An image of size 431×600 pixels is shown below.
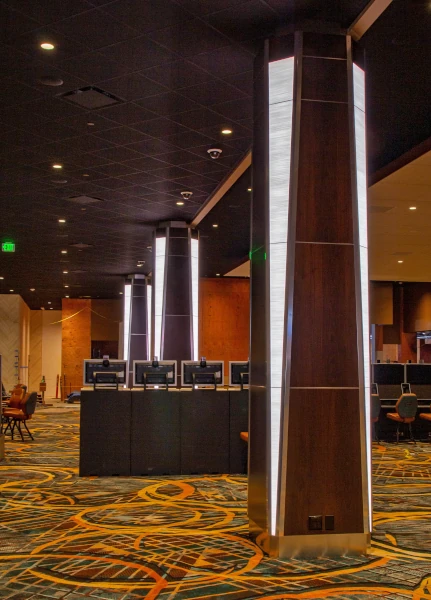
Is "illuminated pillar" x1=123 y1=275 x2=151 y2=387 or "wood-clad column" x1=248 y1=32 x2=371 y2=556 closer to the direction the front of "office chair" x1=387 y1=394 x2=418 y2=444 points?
the illuminated pillar

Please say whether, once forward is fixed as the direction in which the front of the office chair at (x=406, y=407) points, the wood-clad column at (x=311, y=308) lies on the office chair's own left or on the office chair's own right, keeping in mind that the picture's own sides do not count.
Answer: on the office chair's own left

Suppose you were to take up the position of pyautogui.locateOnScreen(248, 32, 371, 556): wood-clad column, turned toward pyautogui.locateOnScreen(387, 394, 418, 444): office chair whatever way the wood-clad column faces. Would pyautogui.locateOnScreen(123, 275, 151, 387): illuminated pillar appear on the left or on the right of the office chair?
left

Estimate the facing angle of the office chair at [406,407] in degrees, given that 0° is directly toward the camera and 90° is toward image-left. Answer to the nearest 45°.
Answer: approximately 135°

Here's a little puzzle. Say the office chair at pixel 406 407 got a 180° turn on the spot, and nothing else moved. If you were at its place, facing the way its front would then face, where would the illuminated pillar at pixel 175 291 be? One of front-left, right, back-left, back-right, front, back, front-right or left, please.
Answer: back-right

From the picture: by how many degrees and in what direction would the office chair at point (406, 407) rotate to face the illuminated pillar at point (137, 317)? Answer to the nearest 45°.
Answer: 0° — it already faces it
